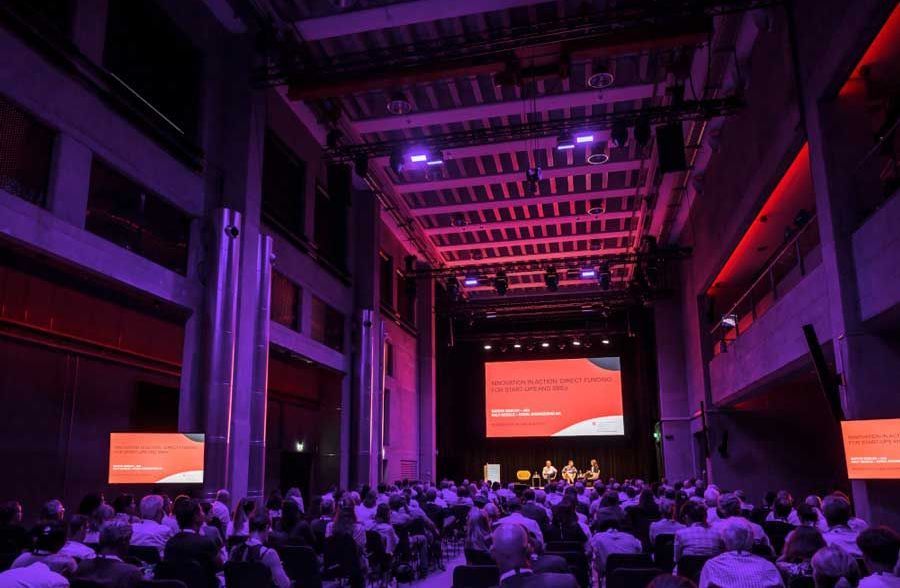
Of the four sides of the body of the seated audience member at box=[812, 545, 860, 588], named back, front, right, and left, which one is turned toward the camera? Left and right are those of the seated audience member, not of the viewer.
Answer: back

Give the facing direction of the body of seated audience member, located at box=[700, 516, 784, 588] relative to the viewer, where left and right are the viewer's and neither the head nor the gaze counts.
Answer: facing away from the viewer

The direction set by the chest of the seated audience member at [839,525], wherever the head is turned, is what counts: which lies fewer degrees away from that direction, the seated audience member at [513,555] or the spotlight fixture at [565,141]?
the spotlight fixture

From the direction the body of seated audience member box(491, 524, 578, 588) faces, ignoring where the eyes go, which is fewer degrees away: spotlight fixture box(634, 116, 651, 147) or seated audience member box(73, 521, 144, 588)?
the spotlight fixture

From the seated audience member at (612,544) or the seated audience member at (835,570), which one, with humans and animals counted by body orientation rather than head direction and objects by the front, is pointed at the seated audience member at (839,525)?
the seated audience member at (835,570)

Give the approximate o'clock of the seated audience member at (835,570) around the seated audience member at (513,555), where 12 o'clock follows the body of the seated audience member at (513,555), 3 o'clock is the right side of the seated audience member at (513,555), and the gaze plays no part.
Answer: the seated audience member at (835,570) is roughly at 3 o'clock from the seated audience member at (513,555).

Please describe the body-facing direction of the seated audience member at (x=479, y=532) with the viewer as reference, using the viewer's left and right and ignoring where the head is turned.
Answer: facing away from the viewer

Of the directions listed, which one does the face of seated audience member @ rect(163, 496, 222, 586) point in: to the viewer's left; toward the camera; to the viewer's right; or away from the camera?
away from the camera

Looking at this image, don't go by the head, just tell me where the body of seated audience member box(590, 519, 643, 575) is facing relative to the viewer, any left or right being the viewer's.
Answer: facing away from the viewer

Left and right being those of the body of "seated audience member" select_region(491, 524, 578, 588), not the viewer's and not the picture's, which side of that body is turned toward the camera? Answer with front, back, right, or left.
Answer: back

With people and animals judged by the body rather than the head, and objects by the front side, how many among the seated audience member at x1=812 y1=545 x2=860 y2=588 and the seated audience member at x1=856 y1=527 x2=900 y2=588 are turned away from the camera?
2

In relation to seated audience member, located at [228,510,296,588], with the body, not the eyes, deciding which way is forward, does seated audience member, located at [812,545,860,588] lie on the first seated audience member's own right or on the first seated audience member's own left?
on the first seated audience member's own right
